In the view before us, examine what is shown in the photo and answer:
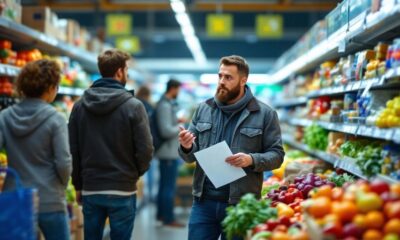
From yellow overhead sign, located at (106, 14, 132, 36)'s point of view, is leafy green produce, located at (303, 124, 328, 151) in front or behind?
in front

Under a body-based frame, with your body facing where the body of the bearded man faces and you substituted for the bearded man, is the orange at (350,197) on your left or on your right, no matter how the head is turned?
on your left

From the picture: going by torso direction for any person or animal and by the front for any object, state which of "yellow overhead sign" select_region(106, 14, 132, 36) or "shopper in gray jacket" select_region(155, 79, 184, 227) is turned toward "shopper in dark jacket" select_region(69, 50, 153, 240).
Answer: the yellow overhead sign

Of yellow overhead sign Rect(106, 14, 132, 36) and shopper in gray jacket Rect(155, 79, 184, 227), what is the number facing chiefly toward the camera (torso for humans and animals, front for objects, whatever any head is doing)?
1

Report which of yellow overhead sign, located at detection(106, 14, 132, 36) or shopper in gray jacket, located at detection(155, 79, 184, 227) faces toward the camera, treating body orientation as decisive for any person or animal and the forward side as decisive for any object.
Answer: the yellow overhead sign

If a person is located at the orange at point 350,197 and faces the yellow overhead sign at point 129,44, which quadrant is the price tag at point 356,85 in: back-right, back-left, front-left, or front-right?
front-right

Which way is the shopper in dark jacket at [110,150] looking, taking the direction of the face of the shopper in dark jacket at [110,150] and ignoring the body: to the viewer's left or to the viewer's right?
to the viewer's right

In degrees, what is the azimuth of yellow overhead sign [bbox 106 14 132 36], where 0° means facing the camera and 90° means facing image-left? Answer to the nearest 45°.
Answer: approximately 0°

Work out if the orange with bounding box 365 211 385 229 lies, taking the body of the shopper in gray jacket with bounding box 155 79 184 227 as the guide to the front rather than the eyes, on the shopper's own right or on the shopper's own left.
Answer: on the shopper's own right

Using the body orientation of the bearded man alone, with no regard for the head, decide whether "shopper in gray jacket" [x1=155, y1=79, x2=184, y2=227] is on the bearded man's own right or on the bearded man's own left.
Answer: on the bearded man's own right

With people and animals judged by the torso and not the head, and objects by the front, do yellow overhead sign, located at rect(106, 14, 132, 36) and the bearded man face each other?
no
